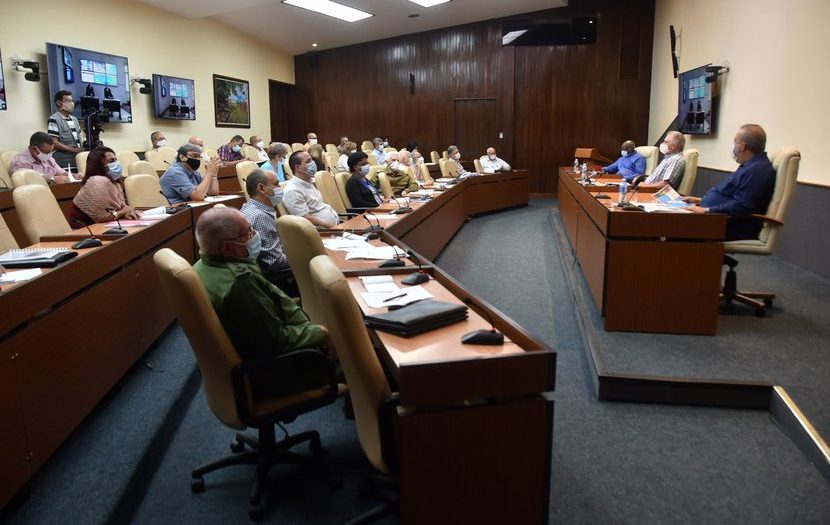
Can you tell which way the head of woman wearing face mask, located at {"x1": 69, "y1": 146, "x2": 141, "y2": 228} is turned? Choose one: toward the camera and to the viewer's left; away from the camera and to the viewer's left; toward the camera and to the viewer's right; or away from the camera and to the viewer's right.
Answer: toward the camera and to the viewer's right

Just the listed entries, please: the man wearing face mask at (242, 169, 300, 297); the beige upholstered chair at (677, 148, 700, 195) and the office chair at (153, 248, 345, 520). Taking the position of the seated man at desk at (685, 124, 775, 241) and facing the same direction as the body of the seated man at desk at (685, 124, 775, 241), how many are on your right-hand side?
1

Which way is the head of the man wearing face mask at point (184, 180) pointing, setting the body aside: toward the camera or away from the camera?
toward the camera

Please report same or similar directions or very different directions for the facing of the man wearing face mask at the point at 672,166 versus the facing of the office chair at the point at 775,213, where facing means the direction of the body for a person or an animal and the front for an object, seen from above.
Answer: same or similar directions

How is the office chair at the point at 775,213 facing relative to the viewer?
to the viewer's left

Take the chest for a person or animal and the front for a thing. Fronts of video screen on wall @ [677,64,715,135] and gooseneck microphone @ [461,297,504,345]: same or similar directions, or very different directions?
same or similar directions

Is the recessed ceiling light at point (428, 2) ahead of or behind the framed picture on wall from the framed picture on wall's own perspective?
ahead

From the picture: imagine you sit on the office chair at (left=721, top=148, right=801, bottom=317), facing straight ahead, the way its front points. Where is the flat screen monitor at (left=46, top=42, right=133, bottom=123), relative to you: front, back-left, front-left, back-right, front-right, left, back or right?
front

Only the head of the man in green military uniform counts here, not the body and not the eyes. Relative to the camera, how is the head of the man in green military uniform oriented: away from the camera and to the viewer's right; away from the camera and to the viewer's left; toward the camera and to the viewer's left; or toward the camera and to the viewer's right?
away from the camera and to the viewer's right

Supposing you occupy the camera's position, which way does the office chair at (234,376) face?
facing away from the viewer and to the right of the viewer

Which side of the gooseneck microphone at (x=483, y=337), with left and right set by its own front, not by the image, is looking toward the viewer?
left

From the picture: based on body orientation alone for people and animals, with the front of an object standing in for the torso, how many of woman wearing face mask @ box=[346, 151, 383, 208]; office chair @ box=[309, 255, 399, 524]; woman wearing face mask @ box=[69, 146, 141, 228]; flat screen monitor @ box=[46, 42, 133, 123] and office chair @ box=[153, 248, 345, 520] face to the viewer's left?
0

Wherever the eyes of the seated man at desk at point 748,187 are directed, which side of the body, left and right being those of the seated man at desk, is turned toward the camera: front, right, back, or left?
left

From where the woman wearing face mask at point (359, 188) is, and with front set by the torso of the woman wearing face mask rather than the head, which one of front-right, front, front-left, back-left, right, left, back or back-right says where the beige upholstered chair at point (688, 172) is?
front

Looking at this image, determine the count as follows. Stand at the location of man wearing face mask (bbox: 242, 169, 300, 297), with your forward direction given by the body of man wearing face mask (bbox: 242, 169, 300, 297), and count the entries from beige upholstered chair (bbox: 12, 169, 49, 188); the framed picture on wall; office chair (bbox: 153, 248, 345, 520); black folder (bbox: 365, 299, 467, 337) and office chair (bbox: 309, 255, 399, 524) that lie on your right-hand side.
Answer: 3

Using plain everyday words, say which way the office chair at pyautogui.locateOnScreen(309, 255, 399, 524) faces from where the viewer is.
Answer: facing to the right of the viewer

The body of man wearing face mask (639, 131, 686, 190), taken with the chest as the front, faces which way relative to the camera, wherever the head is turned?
to the viewer's left
